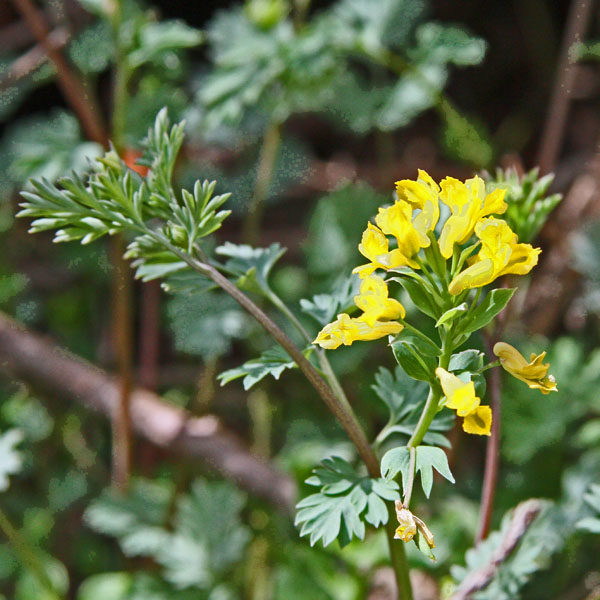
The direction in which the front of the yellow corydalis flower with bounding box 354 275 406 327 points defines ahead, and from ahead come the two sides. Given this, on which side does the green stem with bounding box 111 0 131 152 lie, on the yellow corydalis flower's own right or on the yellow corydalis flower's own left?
on the yellow corydalis flower's own right

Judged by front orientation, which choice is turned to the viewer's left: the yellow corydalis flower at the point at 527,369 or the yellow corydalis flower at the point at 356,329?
the yellow corydalis flower at the point at 356,329

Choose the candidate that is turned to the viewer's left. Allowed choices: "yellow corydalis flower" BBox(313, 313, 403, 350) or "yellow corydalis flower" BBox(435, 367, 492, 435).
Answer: "yellow corydalis flower" BBox(313, 313, 403, 350)

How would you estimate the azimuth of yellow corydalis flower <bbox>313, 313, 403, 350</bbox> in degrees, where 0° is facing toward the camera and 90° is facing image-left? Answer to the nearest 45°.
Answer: approximately 90°

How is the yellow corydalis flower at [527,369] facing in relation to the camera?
to the viewer's right

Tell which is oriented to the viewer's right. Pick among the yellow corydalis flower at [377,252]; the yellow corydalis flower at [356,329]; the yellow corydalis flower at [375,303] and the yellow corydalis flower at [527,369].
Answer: the yellow corydalis flower at [527,369]

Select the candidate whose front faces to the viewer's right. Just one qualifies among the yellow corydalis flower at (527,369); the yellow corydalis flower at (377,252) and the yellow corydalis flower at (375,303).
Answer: the yellow corydalis flower at (527,369)

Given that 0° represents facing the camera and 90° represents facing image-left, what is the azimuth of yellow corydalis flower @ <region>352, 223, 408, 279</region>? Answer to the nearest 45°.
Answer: approximately 45°

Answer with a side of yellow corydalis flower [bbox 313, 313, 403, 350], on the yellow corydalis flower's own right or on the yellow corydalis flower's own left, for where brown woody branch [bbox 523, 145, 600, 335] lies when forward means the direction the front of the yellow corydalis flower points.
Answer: on the yellow corydalis flower's own right
